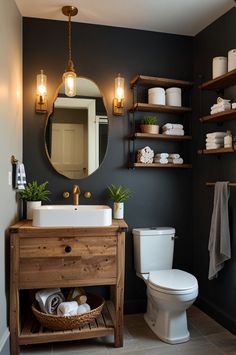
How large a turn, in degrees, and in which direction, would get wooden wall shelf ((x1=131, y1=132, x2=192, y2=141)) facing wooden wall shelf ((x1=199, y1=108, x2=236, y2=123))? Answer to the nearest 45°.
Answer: approximately 45° to its left

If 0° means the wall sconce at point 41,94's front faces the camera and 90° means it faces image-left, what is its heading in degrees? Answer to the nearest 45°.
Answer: approximately 0°

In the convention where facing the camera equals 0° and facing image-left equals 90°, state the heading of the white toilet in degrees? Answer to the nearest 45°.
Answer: approximately 315°

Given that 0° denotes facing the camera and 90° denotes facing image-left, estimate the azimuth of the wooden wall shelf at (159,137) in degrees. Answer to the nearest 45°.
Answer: approximately 0°

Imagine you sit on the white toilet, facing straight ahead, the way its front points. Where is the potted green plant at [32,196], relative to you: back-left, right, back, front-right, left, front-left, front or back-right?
back-right
